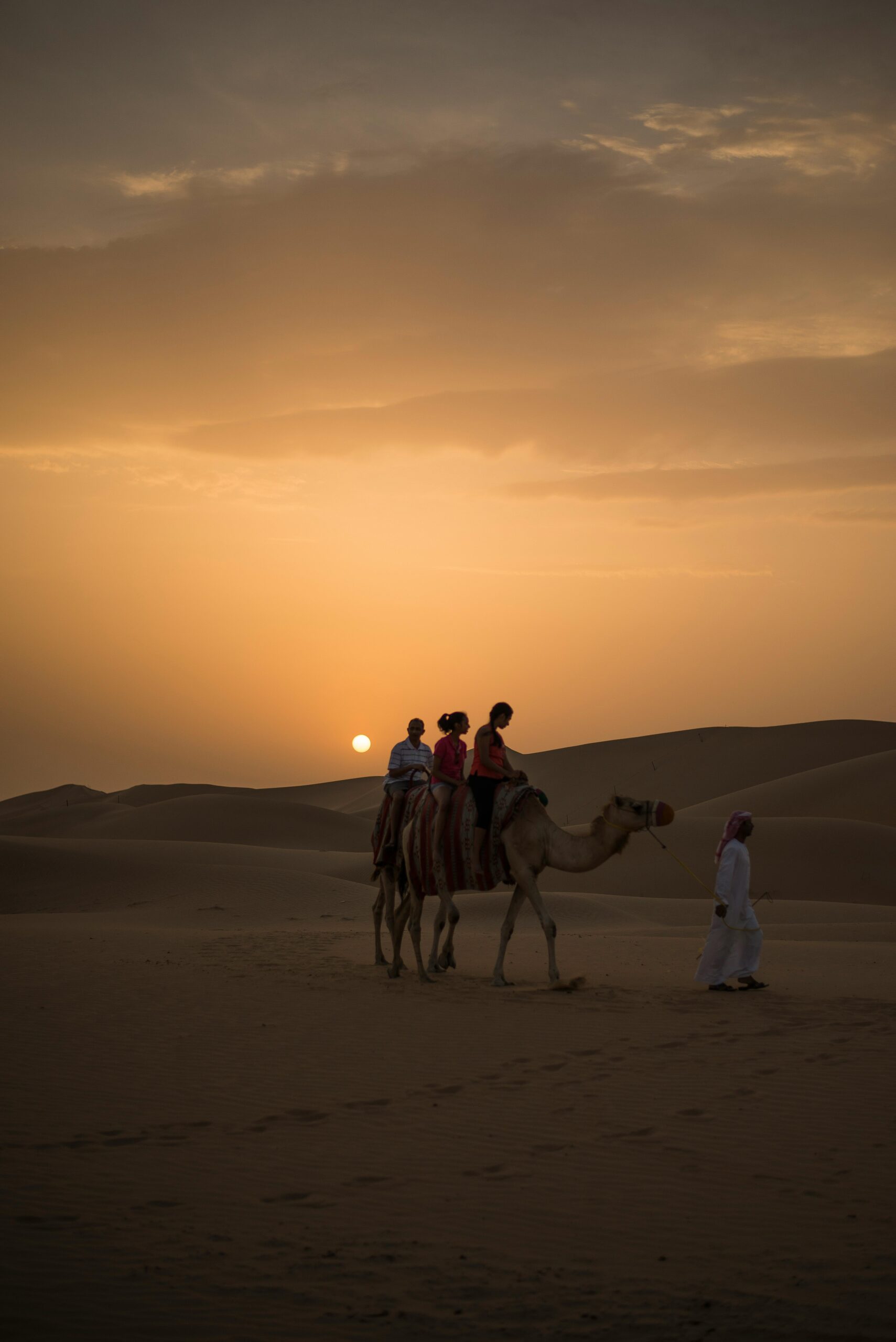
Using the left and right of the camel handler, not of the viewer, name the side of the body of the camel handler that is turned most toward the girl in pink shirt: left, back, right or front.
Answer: back

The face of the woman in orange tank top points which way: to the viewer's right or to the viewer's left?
to the viewer's right

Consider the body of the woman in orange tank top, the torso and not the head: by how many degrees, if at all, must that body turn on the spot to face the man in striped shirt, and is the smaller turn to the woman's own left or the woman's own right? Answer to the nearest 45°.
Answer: approximately 135° to the woman's own left

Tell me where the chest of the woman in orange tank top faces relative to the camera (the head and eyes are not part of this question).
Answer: to the viewer's right

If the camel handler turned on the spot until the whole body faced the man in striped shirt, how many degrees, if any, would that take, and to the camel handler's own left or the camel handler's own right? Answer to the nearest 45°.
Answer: approximately 180°

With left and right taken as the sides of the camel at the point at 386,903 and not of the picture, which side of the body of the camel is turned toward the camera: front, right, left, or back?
right

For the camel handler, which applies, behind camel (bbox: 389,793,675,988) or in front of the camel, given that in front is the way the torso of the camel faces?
in front

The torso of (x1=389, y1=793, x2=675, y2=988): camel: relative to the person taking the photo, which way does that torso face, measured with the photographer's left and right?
facing to the right of the viewer

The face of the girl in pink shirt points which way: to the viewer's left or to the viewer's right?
to the viewer's right

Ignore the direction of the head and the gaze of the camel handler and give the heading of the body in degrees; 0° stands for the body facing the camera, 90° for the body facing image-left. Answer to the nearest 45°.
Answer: approximately 270°

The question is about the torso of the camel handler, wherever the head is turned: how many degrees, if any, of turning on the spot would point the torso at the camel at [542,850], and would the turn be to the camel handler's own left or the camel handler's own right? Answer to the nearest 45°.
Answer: approximately 180°

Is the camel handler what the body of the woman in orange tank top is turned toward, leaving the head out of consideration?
yes
